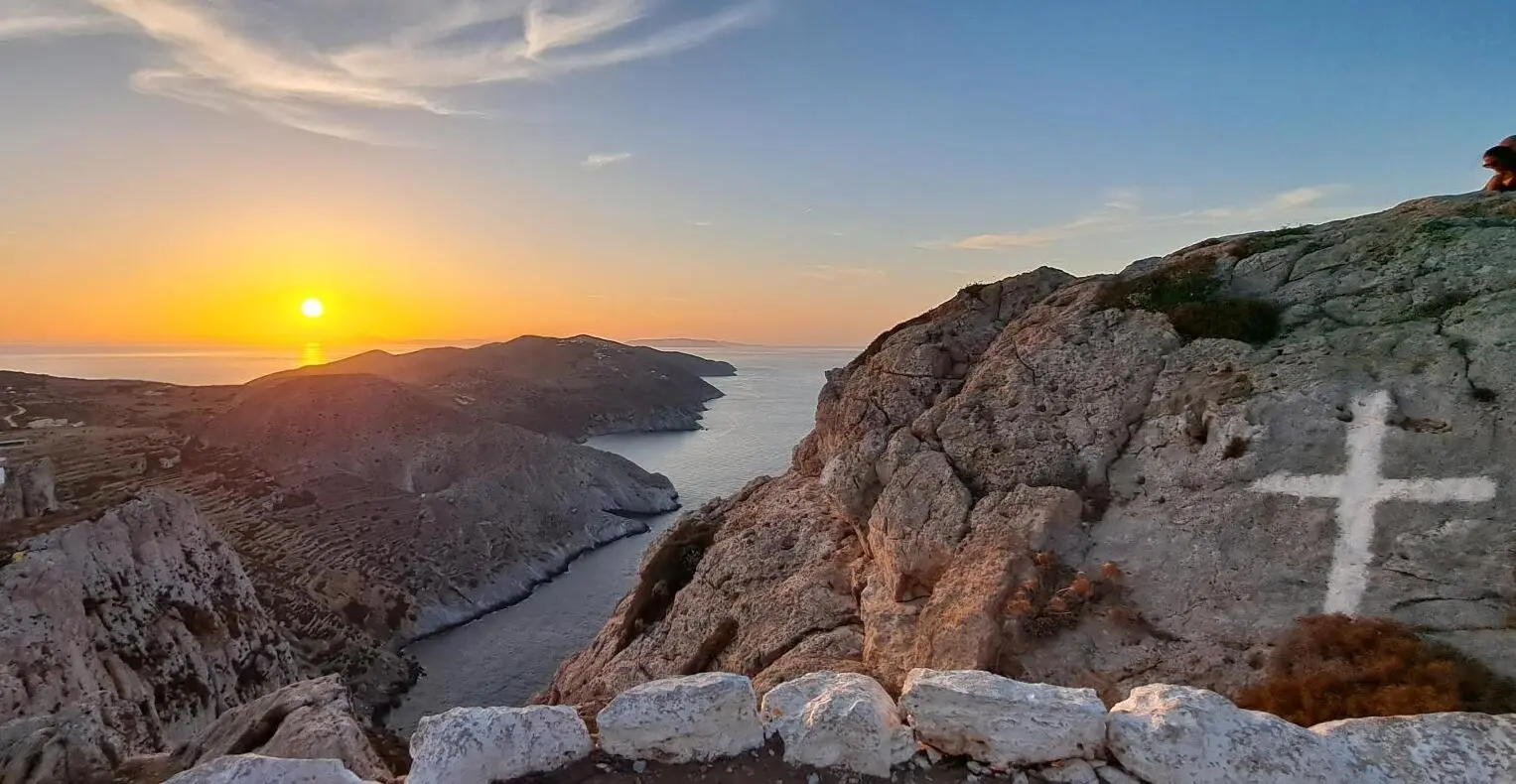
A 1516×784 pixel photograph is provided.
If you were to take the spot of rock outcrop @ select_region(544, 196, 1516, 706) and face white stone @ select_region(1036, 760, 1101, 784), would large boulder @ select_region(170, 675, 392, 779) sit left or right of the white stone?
right

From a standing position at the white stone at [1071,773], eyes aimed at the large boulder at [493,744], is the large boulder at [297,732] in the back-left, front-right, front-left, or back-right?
front-right
